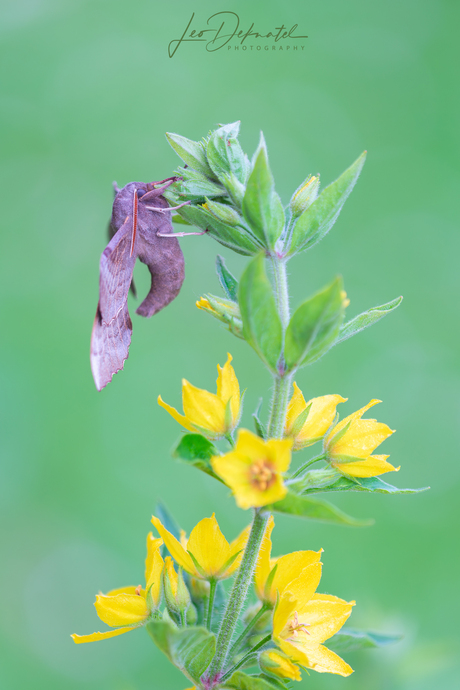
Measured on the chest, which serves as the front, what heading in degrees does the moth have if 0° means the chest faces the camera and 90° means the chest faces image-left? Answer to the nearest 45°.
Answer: approximately 270°
